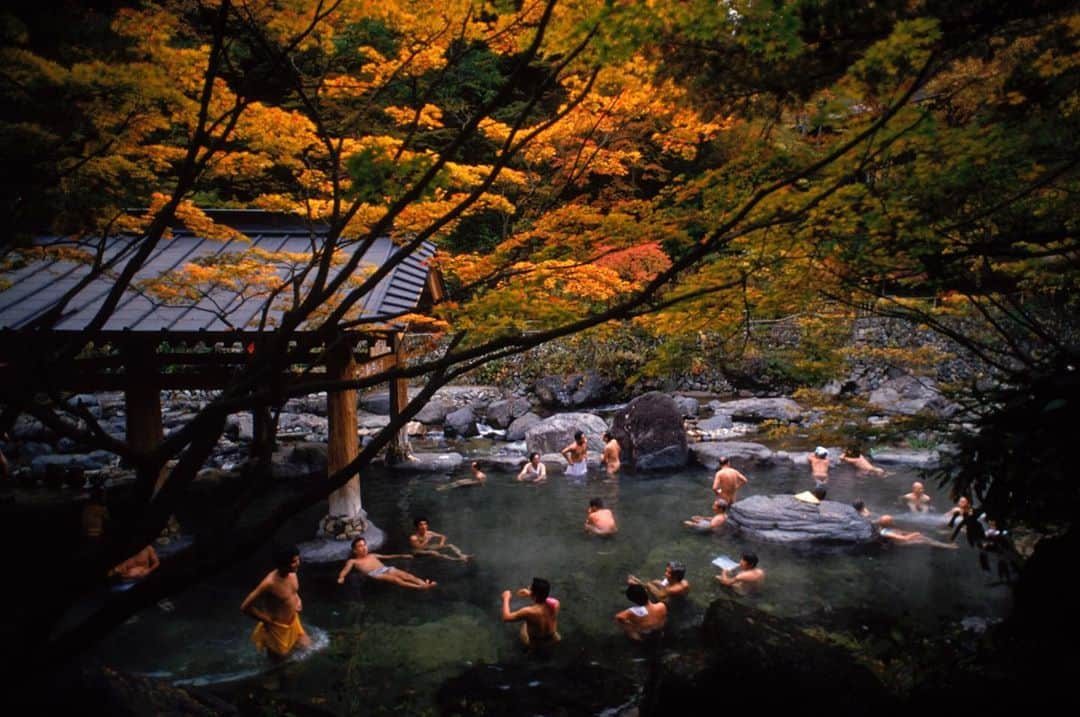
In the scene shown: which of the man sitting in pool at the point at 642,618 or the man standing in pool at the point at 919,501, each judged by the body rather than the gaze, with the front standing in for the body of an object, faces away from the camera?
the man sitting in pool at the point at 642,618

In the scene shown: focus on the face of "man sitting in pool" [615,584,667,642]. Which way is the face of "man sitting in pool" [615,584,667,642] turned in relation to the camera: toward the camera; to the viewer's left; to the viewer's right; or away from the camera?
away from the camera

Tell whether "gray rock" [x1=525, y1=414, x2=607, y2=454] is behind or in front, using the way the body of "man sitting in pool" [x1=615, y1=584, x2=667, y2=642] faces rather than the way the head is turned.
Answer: in front

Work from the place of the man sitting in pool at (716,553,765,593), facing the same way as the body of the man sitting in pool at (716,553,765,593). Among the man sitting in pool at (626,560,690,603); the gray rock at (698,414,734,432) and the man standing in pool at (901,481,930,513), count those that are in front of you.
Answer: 1

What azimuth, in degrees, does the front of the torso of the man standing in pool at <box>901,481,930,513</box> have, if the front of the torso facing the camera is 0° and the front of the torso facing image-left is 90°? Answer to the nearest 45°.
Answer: approximately 0°

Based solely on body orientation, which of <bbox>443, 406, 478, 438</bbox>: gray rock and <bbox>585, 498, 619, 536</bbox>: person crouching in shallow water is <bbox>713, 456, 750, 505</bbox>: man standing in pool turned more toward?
the gray rock

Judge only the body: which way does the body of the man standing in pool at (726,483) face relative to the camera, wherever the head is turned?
away from the camera

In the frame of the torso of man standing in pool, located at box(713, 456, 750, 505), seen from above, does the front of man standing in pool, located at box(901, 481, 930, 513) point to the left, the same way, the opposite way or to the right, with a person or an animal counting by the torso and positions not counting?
the opposite way

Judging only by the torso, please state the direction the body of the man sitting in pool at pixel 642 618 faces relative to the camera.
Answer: away from the camera
